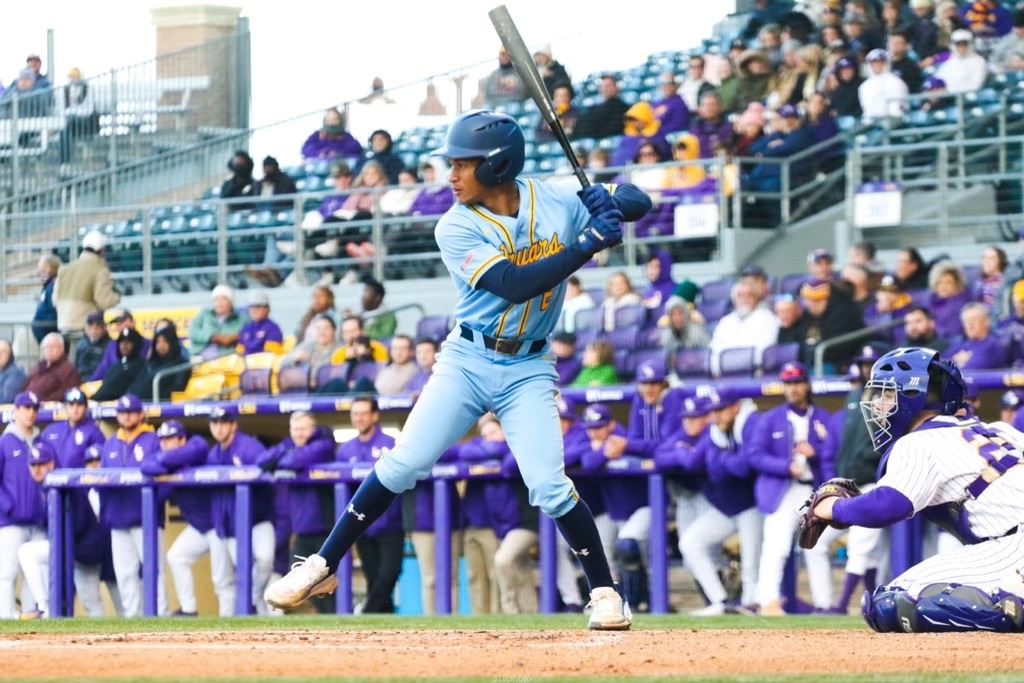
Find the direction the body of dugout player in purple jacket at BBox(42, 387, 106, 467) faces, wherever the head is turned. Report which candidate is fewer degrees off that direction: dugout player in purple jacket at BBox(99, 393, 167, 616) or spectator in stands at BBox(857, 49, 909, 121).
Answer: the dugout player in purple jacket

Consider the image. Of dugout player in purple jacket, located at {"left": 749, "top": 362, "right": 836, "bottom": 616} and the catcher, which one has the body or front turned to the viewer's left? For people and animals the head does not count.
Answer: the catcher

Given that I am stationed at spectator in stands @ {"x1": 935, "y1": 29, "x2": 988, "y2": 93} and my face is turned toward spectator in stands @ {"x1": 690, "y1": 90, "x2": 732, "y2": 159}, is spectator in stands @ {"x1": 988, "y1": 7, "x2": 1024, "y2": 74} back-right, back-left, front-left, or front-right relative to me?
back-right

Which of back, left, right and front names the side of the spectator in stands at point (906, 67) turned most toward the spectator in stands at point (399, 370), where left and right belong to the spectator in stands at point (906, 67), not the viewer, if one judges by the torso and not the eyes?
front

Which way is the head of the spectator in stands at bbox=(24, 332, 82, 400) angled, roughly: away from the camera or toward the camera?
toward the camera

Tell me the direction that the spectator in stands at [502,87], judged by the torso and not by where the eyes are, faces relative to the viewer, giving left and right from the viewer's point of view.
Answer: facing the viewer

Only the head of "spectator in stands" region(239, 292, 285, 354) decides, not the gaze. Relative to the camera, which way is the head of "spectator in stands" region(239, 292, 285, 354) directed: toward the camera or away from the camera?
toward the camera

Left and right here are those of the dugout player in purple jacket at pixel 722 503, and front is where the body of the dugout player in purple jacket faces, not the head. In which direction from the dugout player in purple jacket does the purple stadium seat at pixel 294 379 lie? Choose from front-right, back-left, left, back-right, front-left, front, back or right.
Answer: right

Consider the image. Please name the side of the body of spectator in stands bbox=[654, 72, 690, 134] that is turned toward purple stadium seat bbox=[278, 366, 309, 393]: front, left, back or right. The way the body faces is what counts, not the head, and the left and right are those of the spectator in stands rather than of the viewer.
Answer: front

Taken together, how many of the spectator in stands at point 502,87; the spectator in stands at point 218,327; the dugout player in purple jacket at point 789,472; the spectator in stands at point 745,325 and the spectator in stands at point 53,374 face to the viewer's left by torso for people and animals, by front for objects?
0

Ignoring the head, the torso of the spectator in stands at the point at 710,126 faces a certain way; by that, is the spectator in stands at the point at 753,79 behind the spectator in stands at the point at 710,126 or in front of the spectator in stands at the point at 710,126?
behind

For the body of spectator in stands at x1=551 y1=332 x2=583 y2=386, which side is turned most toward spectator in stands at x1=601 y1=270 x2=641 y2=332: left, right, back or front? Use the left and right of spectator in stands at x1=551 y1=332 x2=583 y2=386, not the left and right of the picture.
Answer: back

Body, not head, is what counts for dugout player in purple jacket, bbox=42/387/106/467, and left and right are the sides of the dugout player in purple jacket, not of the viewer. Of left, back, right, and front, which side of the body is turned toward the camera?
front

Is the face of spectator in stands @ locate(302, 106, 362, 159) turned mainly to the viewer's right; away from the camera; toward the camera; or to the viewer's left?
toward the camera

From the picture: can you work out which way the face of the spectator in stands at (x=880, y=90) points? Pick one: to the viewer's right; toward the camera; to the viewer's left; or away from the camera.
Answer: toward the camera

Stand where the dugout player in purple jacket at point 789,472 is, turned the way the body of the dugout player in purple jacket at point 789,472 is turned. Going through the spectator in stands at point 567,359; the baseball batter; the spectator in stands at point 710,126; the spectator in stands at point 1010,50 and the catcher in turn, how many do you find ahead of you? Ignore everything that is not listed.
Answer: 2

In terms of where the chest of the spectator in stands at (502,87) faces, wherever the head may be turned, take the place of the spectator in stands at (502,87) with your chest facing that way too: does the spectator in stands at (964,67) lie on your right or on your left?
on your left

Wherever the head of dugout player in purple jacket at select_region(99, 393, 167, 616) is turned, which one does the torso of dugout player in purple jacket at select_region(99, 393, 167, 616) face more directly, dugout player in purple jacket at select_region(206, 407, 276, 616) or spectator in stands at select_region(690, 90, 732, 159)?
the dugout player in purple jacket

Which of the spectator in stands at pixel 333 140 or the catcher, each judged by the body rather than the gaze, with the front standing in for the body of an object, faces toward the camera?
the spectator in stands

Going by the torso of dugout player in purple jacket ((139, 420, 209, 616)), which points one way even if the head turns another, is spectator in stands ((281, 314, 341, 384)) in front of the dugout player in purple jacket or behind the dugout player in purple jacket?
behind

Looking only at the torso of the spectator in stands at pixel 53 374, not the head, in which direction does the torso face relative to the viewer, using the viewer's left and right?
facing the viewer
